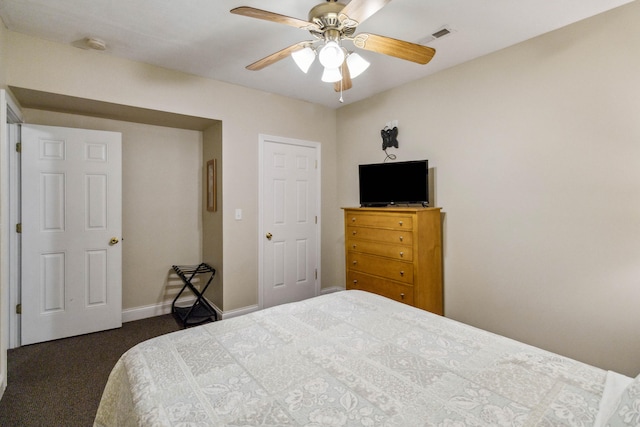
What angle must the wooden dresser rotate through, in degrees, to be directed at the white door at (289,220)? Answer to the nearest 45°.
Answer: approximately 90° to its right

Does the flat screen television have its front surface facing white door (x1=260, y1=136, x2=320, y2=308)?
no

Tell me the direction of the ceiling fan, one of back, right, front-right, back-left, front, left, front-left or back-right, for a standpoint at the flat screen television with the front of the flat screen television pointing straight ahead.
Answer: front-left

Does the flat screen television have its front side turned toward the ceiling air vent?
no

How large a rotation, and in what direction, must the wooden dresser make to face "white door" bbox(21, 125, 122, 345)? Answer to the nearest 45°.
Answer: approximately 45° to its right

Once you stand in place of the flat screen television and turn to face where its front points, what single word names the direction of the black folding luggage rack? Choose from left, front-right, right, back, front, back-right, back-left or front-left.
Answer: front-right

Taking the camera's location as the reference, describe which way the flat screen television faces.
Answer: facing the viewer and to the left of the viewer

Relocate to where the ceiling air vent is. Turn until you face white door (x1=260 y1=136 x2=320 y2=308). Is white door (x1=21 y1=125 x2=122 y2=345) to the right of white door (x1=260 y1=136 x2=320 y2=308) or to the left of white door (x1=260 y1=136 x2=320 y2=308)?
left
